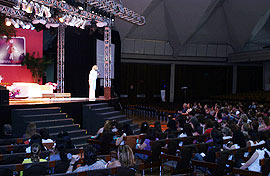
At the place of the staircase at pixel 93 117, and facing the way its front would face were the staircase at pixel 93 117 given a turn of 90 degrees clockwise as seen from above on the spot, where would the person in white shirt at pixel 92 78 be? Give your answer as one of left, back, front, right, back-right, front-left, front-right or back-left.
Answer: back-right

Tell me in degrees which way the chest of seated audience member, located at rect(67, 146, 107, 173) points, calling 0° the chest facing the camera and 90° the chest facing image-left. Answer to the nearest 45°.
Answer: approximately 135°

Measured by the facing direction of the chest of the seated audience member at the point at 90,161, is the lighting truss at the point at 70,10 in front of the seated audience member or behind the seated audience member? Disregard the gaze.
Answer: in front

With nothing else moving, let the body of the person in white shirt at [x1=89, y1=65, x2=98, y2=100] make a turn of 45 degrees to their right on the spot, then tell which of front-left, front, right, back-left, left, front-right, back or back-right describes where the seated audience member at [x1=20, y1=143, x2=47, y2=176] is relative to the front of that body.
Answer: front-right

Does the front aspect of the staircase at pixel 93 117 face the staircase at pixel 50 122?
no

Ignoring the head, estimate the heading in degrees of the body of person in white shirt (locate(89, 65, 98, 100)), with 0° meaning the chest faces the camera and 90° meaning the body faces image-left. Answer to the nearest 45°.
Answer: approximately 270°

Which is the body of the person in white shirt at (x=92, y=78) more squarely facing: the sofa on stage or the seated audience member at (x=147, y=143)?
the seated audience member

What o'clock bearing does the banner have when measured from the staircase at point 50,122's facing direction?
The banner is roughly at 7 o'clock from the staircase.

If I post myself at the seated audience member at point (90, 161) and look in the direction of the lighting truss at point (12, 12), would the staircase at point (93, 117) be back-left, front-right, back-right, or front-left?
front-right

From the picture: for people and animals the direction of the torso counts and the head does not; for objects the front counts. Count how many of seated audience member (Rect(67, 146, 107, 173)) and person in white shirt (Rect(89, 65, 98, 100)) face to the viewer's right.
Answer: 1

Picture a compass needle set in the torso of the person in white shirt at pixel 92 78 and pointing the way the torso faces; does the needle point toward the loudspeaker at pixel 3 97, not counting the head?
no

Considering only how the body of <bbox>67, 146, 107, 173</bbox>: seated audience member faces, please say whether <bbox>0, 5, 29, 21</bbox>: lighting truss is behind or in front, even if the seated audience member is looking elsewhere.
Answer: in front

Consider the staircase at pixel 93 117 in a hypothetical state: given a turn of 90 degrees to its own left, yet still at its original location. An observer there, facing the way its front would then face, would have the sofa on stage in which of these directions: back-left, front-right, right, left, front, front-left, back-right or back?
left

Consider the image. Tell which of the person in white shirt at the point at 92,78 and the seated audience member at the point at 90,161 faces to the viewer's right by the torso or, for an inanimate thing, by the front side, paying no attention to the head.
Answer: the person in white shirt

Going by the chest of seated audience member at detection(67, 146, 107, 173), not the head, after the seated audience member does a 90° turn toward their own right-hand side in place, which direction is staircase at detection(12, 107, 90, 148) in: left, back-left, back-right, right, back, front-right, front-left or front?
front-left
